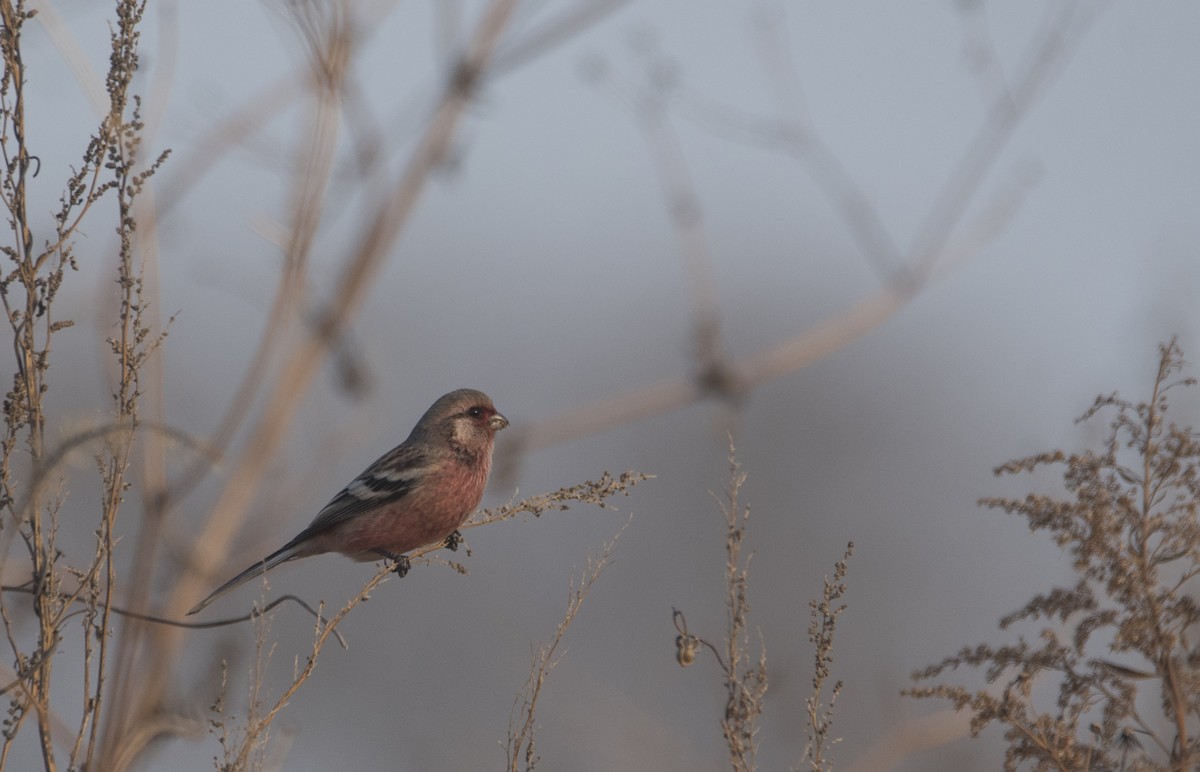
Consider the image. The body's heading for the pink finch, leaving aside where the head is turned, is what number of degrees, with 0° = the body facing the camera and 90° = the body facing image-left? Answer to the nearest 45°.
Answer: approximately 270°
